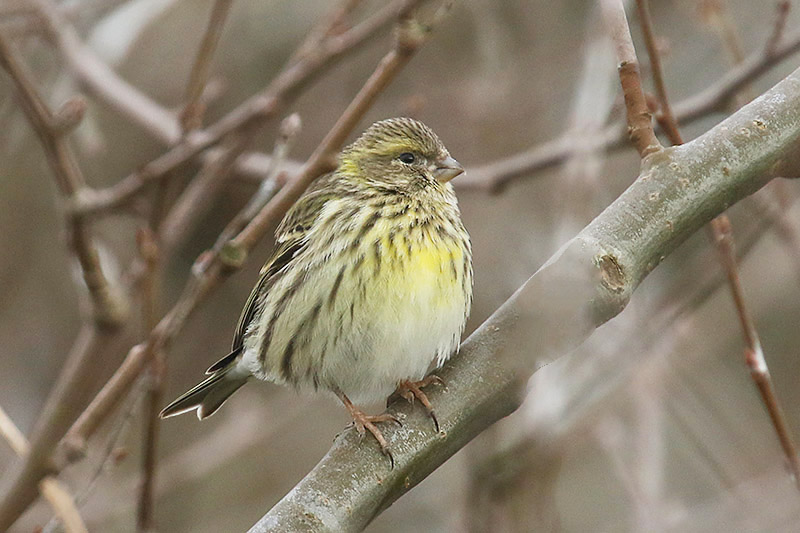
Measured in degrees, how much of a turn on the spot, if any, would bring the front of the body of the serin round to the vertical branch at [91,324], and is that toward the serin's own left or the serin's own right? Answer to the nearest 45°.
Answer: approximately 90° to the serin's own right

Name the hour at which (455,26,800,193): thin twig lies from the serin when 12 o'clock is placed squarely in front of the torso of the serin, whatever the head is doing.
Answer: The thin twig is roughly at 10 o'clock from the serin.

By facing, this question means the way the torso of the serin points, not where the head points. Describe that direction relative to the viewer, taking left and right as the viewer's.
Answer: facing the viewer and to the right of the viewer
